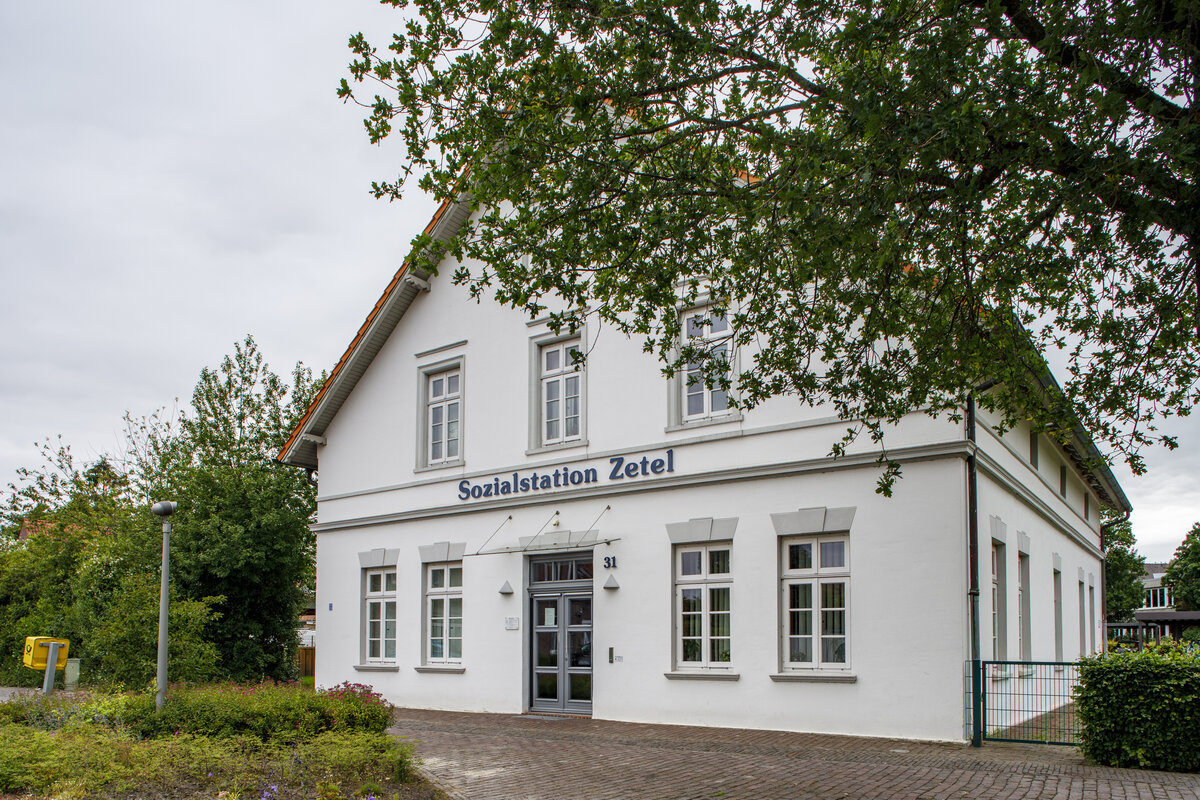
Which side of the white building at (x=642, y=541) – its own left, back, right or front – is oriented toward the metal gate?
left

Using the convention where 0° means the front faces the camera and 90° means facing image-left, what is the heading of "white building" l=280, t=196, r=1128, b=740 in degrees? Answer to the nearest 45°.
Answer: approximately 45°

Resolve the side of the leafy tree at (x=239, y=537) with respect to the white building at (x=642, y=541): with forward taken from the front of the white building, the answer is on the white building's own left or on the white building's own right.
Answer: on the white building's own right

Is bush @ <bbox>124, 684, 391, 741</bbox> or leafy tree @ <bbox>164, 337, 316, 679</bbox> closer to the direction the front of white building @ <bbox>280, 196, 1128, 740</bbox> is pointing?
the bush

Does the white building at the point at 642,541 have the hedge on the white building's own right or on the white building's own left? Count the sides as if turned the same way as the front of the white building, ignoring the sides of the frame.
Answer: on the white building's own left

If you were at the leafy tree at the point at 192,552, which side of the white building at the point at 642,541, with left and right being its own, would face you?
right

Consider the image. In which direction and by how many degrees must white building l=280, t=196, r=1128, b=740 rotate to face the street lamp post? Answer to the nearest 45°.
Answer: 0° — it already faces it

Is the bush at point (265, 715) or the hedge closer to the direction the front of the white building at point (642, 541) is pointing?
the bush

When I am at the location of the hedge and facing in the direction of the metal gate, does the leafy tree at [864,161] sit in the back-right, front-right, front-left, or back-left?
back-left
